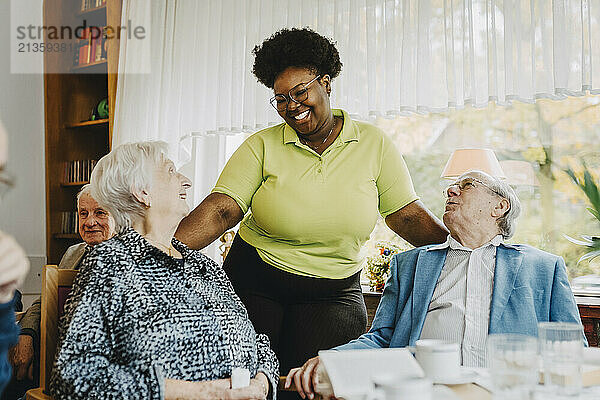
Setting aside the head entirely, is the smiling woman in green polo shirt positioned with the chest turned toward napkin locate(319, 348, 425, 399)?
yes

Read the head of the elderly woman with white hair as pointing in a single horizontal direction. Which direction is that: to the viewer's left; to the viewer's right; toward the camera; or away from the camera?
to the viewer's right
